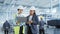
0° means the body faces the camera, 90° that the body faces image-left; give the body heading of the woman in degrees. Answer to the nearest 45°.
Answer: approximately 45°
